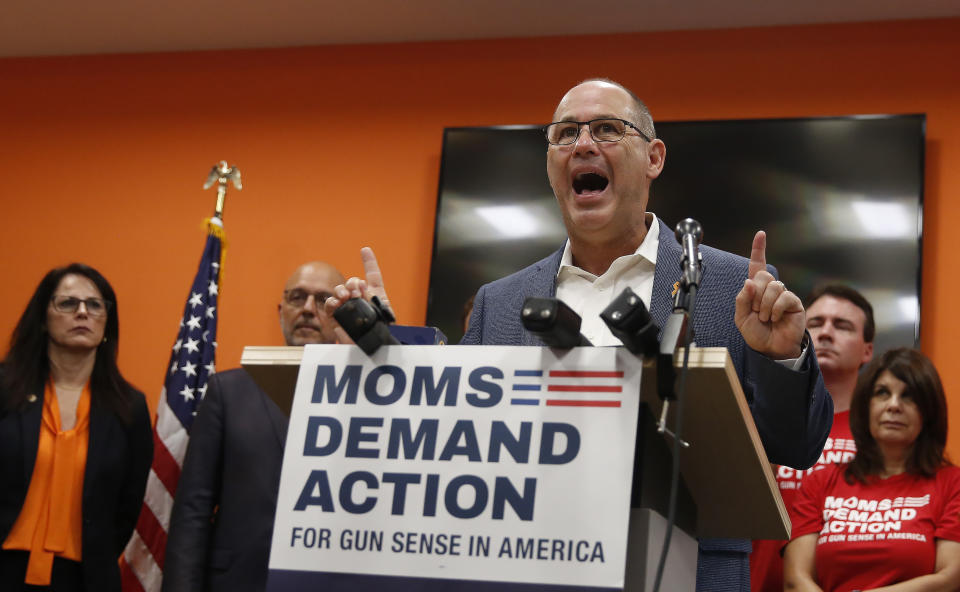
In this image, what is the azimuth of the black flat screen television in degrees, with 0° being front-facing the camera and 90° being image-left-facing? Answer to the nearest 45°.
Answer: approximately 0°

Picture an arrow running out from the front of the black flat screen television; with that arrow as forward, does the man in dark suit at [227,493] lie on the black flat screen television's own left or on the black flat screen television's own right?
on the black flat screen television's own right

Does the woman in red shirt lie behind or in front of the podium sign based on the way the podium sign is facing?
behind

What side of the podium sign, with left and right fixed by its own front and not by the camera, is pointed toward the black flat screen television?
back

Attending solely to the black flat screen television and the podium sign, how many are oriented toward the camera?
2

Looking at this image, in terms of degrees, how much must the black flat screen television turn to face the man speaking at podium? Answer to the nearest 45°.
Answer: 0° — it already faces them

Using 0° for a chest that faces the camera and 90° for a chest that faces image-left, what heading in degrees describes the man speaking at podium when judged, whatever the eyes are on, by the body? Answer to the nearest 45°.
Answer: approximately 0°
